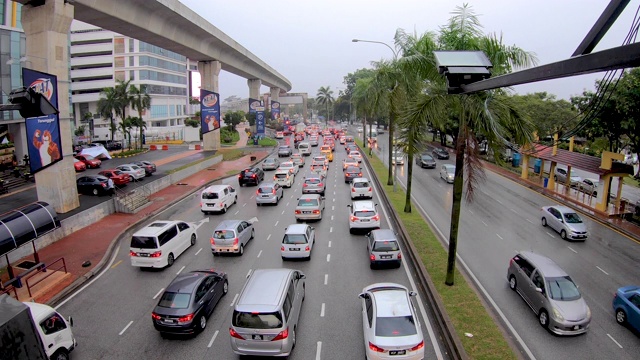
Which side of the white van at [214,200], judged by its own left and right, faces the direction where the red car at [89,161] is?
left

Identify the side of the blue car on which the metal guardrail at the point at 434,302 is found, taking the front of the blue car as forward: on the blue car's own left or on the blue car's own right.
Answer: on the blue car's own right

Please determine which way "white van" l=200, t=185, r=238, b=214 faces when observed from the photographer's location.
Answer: facing away from the viewer and to the right of the viewer

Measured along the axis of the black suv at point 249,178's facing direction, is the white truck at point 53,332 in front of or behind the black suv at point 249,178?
behind

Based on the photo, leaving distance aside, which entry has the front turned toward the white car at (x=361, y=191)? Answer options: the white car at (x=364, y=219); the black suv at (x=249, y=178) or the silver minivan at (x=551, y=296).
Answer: the white car at (x=364, y=219)

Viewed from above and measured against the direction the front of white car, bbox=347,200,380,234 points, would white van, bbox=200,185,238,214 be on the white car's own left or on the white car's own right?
on the white car's own left

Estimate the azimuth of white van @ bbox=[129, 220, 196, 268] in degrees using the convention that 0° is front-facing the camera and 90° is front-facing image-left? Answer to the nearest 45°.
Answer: approximately 225°

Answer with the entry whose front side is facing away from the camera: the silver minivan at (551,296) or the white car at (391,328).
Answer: the white car

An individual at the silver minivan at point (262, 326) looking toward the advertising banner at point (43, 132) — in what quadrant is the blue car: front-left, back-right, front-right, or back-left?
back-right

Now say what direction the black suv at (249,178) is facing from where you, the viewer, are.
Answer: facing away from the viewer and to the right of the viewer

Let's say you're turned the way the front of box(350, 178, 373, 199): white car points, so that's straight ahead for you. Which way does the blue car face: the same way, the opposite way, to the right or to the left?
the opposite way
